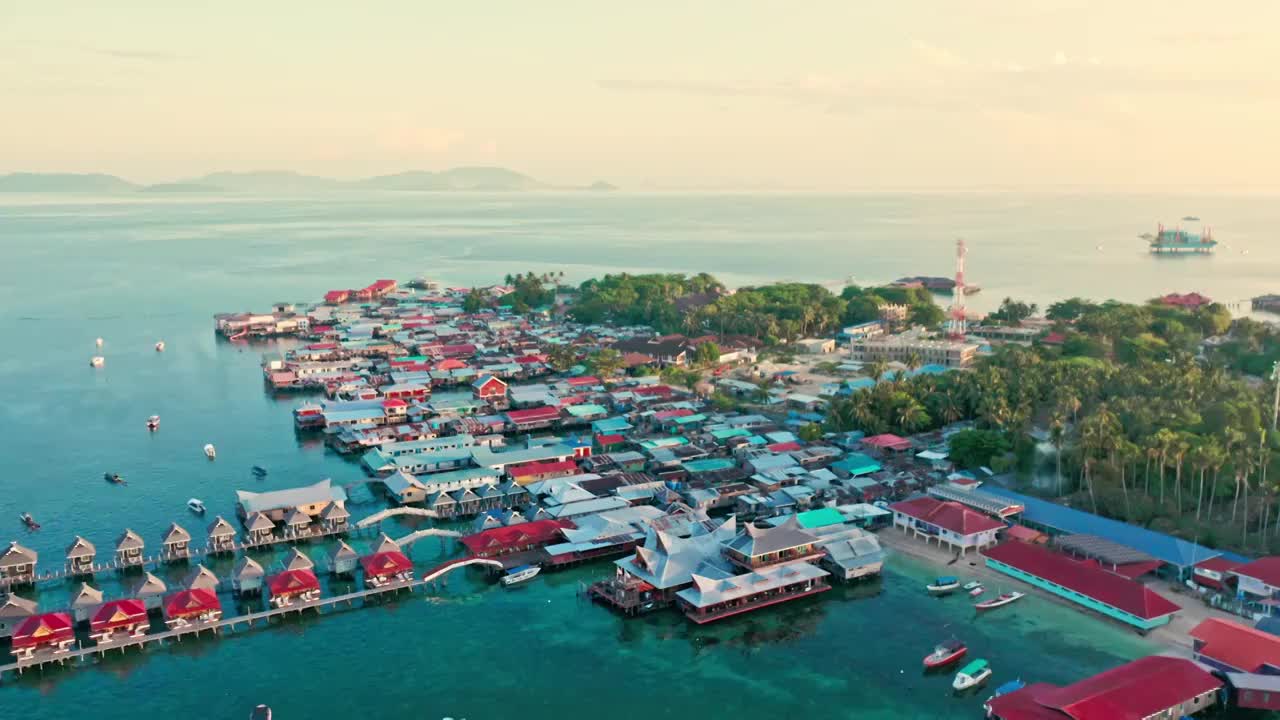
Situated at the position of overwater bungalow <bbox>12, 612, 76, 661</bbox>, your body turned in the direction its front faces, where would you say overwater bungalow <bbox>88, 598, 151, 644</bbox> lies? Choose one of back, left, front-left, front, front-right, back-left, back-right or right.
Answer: left

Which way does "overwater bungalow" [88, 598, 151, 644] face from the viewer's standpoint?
toward the camera

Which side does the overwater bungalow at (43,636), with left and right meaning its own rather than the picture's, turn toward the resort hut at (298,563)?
left

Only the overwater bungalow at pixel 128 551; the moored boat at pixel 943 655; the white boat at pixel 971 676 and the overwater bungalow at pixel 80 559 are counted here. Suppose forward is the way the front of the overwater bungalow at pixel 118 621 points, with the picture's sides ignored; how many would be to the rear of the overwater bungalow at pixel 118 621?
2

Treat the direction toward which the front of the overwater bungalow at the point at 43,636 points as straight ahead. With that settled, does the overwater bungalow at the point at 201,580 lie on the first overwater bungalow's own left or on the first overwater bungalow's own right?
on the first overwater bungalow's own left

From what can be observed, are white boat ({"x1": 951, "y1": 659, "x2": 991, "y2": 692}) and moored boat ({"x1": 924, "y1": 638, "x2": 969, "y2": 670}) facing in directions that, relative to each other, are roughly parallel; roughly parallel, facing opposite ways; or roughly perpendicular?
roughly parallel

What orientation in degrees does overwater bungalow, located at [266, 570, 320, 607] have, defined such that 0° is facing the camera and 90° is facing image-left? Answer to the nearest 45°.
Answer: approximately 0°

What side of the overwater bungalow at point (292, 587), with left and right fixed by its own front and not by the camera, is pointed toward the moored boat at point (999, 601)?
left

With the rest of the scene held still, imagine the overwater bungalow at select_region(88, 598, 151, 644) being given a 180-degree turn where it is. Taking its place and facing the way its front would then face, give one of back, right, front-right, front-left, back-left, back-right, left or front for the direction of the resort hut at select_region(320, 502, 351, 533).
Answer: front-right

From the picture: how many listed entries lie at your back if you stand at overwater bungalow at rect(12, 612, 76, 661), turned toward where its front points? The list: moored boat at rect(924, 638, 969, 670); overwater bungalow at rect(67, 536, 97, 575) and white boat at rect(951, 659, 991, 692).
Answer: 1

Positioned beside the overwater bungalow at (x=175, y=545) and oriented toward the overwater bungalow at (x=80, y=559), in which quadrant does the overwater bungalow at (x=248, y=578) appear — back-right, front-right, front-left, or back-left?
back-left

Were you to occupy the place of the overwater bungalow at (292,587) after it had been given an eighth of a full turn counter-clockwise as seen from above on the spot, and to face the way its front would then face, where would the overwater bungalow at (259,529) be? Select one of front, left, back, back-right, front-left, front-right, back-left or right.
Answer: back-left
